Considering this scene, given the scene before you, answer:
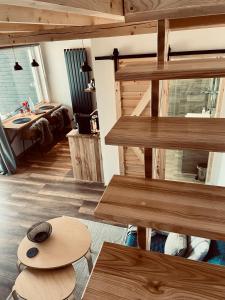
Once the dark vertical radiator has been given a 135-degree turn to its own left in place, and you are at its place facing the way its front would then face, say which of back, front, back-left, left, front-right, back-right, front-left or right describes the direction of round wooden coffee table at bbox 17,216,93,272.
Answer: back-right

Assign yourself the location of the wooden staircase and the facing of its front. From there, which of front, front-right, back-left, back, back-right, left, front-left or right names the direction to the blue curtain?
back-right

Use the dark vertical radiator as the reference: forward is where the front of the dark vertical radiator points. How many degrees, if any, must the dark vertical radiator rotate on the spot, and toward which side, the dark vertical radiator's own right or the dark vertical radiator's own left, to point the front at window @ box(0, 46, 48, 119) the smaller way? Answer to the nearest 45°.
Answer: approximately 90° to the dark vertical radiator's own right

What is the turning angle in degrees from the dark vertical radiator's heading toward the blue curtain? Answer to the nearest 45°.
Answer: approximately 45° to its right

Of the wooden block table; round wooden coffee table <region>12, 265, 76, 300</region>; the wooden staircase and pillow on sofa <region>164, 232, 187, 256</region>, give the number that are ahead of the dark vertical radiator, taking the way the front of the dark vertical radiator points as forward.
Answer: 4

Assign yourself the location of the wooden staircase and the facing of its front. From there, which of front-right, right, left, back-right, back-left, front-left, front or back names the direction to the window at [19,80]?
back-right

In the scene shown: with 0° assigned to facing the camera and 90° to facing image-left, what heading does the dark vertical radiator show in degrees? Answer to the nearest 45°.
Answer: approximately 0°

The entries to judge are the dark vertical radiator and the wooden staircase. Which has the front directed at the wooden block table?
the dark vertical radiator

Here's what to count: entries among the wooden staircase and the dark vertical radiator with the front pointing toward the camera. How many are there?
2

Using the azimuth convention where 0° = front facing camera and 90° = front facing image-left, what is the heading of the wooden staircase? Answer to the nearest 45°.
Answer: approximately 0°

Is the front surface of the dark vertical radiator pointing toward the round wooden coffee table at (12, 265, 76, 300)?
yes
